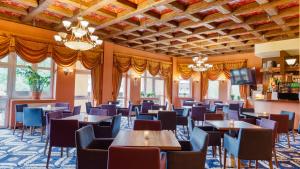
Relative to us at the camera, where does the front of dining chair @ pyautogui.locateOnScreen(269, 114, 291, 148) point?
facing away from the viewer and to the left of the viewer

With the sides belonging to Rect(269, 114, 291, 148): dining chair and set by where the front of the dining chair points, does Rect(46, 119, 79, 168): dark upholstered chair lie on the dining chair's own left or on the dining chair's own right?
on the dining chair's own left

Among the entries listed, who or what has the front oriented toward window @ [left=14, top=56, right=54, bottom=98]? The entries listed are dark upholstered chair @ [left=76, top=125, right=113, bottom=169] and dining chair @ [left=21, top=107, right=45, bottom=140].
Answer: the dining chair

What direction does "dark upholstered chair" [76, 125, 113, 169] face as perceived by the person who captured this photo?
facing to the right of the viewer

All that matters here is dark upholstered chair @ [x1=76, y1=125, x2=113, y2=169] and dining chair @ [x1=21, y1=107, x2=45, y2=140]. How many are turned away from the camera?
1

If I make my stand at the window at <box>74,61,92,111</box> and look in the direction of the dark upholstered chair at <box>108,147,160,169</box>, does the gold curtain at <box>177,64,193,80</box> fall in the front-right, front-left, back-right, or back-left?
back-left

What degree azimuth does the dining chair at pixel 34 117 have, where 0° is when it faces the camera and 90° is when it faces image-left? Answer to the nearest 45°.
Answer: approximately 180°

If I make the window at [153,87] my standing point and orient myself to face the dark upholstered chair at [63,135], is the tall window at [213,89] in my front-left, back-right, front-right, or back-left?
back-left
